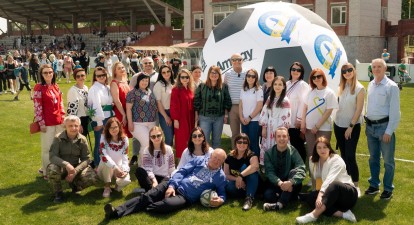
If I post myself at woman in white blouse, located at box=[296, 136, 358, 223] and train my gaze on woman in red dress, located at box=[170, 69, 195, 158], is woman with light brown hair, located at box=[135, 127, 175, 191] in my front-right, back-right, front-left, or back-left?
front-left

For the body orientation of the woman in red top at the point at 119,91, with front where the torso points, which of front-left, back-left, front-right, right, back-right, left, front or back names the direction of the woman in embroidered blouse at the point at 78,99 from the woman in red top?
back-right

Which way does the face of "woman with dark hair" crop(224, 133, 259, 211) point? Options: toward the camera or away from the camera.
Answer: toward the camera

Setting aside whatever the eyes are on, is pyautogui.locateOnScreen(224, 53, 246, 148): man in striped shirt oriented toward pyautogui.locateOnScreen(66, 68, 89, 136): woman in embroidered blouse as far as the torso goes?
no

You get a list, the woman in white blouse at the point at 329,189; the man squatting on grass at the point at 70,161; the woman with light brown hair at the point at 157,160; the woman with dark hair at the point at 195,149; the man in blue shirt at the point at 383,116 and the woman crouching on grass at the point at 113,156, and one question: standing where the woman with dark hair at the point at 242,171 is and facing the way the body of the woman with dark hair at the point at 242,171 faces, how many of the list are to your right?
4

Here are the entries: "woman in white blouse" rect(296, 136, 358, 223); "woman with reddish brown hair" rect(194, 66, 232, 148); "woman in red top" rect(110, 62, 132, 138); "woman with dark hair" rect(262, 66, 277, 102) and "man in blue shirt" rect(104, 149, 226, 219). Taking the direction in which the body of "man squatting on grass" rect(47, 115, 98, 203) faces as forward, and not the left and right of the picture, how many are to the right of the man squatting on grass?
0

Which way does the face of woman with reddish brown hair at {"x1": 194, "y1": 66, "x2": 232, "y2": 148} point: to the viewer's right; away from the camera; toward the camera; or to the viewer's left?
toward the camera

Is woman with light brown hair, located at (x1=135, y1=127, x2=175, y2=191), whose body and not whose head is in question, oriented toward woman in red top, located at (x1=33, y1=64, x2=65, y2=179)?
no

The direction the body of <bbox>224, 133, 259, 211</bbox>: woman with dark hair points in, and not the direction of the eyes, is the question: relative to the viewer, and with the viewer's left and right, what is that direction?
facing the viewer

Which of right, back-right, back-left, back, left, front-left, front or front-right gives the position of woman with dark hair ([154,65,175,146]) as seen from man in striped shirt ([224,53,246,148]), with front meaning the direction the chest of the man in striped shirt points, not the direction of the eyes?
right

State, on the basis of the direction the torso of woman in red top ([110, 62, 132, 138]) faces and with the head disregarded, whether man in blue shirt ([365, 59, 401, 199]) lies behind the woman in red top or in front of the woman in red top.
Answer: in front

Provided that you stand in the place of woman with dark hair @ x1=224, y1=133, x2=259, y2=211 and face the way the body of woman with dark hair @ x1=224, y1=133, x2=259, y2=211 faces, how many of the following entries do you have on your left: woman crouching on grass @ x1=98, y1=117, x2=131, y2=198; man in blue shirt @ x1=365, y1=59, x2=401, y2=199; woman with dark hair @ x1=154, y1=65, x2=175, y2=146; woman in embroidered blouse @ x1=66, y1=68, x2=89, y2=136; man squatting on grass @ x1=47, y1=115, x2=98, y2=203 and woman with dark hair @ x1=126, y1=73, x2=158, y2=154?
1

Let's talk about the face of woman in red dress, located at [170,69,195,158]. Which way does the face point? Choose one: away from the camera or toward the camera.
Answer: toward the camera

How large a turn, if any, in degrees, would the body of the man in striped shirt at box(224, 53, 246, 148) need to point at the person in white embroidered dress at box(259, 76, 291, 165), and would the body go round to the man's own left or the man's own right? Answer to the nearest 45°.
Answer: approximately 45° to the man's own left

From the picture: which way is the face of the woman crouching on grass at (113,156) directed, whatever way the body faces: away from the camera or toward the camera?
toward the camera

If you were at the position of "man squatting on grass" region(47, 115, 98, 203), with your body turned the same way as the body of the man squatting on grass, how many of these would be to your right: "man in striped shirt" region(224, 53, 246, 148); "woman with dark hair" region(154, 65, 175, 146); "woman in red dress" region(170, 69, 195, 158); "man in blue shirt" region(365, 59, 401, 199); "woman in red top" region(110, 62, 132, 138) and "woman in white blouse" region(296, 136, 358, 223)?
0

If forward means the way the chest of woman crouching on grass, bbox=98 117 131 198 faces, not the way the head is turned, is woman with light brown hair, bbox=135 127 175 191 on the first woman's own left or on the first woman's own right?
on the first woman's own left

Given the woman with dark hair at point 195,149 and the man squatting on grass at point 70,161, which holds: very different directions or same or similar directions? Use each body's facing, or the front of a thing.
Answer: same or similar directions

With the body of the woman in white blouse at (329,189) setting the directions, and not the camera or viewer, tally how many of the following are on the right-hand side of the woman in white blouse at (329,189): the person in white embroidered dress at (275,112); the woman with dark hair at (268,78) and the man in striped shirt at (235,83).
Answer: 3

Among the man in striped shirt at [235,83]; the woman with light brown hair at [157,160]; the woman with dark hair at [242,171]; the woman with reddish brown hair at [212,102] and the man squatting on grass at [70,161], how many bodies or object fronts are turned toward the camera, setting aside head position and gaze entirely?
5

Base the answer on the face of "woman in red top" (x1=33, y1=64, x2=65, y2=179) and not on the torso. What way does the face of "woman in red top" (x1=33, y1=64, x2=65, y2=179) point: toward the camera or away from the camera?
toward the camera
